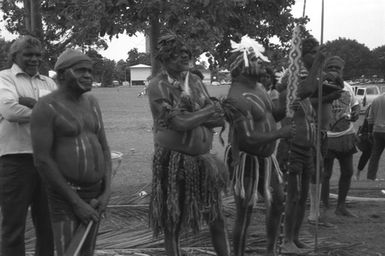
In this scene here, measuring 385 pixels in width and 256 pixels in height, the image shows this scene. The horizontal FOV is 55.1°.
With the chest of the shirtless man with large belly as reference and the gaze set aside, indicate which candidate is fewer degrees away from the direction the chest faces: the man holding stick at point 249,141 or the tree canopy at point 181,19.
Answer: the man holding stick

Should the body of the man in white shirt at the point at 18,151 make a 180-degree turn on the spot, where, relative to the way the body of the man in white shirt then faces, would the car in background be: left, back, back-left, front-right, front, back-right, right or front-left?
right

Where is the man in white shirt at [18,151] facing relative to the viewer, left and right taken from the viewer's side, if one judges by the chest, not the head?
facing the viewer and to the right of the viewer

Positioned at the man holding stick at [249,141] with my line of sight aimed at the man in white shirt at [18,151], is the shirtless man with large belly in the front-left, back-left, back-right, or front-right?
front-left

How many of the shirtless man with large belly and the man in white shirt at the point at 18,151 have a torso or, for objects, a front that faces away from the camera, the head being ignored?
0

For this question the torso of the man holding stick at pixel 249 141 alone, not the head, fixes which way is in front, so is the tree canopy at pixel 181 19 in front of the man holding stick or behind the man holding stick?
behind

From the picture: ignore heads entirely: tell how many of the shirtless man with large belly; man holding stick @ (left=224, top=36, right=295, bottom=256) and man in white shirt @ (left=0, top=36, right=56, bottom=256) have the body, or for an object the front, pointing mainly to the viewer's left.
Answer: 0

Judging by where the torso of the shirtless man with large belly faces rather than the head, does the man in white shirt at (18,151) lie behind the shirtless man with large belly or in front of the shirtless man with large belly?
behind

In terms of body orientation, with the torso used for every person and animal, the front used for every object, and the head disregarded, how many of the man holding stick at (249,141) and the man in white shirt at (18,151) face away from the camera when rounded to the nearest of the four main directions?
0

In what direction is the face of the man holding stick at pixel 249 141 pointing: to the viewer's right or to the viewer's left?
to the viewer's right
